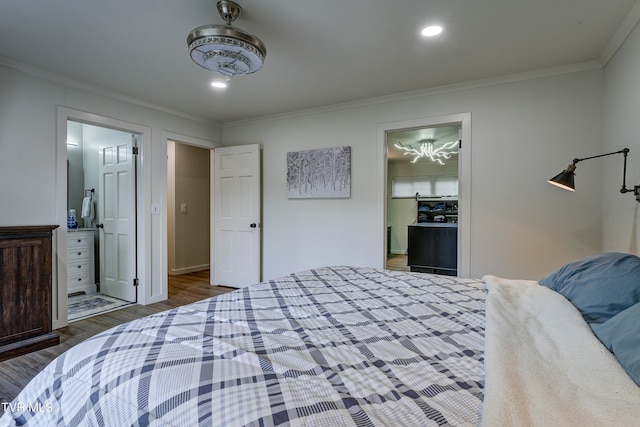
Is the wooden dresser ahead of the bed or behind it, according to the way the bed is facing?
ahead

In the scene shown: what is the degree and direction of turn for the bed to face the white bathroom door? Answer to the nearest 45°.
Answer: approximately 45° to its right

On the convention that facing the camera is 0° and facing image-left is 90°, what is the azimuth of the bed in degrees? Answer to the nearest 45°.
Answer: approximately 90°

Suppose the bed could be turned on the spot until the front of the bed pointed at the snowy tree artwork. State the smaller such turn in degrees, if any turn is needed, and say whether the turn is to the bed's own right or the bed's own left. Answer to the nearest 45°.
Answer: approximately 90° to the bed's own right
